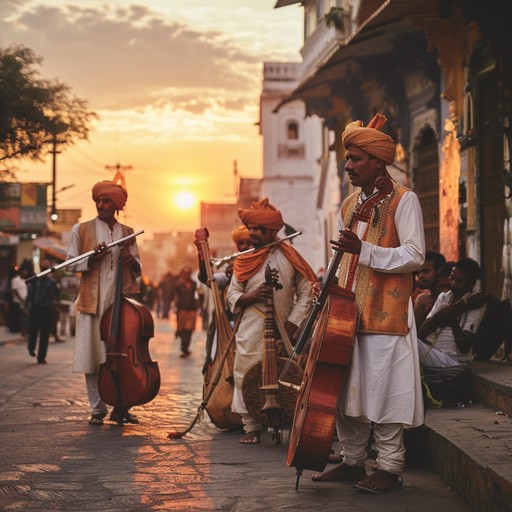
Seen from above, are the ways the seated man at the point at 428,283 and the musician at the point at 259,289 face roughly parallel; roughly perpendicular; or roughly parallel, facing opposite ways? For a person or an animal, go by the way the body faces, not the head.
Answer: roughly parallel

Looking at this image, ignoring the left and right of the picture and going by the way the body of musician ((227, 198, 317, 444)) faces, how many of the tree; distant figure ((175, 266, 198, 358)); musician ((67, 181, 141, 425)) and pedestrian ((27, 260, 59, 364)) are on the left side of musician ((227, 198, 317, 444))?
0

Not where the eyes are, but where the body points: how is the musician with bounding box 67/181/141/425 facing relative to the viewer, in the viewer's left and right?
facing the viewer

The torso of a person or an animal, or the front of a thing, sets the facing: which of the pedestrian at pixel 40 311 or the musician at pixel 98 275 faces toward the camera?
the musician

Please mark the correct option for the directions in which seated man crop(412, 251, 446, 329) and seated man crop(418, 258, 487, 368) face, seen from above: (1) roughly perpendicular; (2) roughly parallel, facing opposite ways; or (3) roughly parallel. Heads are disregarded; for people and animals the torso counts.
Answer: roughly parallel

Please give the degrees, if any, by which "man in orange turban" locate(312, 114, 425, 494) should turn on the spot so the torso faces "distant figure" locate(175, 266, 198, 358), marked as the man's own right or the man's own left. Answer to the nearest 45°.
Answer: approximately 135° to the man's own right

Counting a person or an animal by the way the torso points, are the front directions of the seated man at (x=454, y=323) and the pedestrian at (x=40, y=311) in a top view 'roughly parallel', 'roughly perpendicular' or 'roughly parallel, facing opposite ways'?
roughly perpendicular

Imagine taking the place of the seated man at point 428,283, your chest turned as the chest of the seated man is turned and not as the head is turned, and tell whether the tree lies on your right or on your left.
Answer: on your right

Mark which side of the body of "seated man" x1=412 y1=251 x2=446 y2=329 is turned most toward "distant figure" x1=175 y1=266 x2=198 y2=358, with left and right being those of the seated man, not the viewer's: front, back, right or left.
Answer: right

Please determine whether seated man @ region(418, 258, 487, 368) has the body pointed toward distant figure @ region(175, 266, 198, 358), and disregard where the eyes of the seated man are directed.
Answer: no

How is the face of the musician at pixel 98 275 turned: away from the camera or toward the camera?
toward the camera

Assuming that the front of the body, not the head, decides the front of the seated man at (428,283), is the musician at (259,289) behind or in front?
in front

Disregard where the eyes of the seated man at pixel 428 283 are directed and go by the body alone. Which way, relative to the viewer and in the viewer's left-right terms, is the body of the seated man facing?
facing the viewer and to the left of the viewer

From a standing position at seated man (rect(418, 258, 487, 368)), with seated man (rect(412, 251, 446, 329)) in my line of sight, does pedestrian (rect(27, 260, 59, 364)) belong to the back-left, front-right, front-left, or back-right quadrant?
front-left

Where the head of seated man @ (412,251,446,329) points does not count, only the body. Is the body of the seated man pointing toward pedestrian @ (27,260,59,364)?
no
